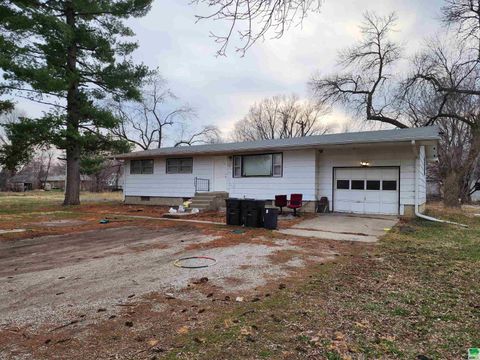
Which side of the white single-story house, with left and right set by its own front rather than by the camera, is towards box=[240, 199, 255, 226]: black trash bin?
front

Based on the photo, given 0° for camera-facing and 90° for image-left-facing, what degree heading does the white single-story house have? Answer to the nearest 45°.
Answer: approximately 45°

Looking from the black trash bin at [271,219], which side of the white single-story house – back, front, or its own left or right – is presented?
front

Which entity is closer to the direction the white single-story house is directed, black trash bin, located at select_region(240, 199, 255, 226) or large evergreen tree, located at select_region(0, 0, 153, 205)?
the black trash bin

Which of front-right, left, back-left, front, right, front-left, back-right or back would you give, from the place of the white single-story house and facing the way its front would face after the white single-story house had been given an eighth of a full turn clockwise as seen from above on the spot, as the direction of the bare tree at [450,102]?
back-right

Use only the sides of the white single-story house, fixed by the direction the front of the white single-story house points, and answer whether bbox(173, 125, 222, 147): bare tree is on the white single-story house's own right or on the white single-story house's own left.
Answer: on the white single-story house's own right
